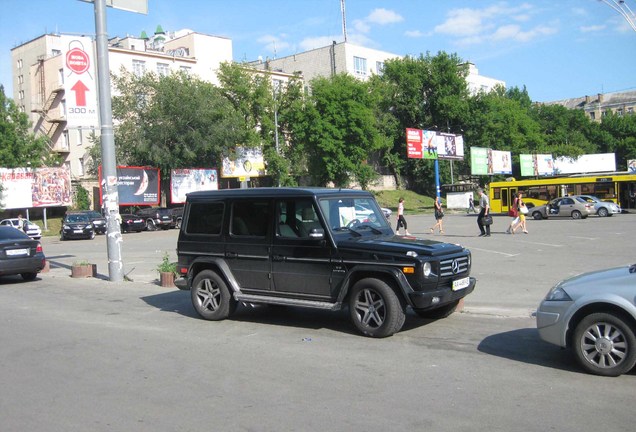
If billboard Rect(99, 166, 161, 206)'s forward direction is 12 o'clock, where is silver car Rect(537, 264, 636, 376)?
The silver car is roughly at 12 o'clock from the billboard.

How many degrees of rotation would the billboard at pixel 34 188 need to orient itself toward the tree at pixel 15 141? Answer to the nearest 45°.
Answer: approximately 180°

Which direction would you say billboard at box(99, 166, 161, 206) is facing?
toward the camera

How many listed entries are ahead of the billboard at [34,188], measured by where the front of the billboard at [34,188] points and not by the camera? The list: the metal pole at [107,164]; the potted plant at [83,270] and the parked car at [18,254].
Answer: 3

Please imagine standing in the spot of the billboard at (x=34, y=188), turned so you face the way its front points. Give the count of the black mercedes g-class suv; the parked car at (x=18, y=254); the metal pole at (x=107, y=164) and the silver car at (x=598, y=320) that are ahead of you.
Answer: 4

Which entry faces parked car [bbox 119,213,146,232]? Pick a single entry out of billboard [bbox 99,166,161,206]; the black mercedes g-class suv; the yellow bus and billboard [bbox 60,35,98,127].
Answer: billboard [bbox 99,166,161,206]

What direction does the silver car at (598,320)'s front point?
to the viewer's left

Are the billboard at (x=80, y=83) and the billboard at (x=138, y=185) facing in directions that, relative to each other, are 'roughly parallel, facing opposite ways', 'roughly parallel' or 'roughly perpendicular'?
roughly parallel

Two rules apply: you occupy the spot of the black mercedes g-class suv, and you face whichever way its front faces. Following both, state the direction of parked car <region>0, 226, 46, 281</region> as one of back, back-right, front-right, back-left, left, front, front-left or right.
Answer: back

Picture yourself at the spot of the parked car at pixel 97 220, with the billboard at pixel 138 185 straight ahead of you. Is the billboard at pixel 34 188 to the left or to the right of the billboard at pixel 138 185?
left

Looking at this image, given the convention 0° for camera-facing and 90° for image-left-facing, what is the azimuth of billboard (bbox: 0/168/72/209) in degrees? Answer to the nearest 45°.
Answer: approximately 0°

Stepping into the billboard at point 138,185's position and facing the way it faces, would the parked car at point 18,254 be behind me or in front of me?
in front

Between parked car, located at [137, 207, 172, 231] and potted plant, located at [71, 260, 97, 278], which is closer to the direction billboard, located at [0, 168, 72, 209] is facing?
the potted plant

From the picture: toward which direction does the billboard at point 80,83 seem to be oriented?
toward the camera
